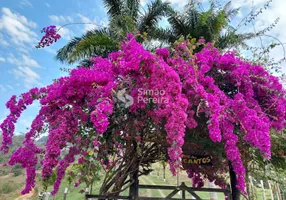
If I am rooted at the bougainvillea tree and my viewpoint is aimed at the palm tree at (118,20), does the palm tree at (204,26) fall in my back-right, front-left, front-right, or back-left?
front-right

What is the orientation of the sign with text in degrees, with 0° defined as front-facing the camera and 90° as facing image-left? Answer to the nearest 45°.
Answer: approximately 0°
